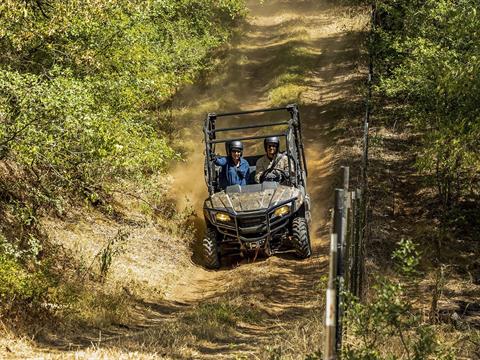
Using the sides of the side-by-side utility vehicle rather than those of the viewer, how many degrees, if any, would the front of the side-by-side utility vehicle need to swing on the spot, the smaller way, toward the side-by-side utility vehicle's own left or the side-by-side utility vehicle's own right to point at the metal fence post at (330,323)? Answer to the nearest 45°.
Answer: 0° — it already faces it

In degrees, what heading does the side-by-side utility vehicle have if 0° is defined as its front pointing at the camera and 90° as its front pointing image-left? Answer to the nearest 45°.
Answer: approximately 0°
